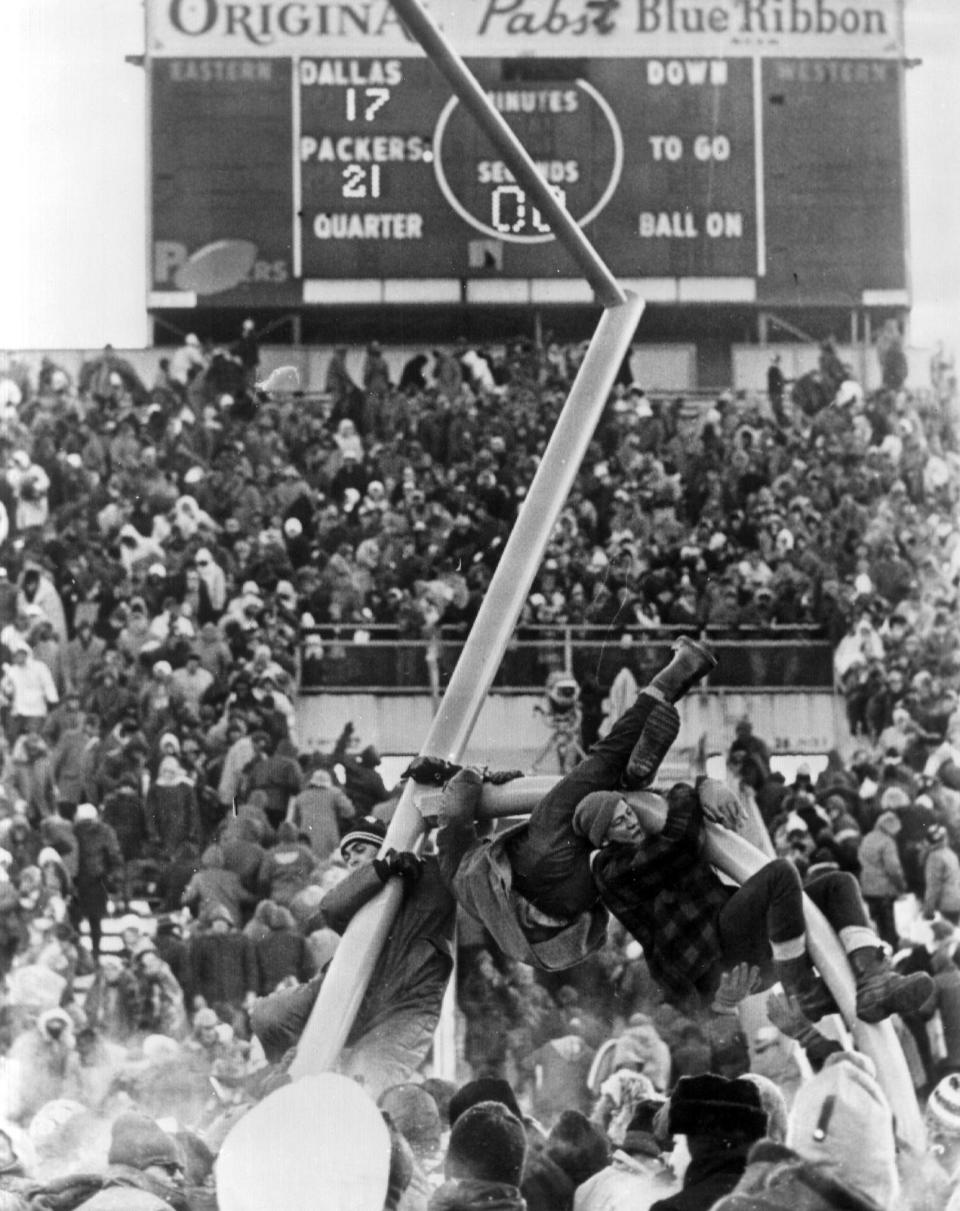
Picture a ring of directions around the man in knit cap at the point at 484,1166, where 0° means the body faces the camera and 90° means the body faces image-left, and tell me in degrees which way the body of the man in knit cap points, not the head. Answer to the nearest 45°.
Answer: approximately 180°

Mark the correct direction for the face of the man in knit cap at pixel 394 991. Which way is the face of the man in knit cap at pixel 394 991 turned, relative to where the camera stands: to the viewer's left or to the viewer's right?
to the viewer's left

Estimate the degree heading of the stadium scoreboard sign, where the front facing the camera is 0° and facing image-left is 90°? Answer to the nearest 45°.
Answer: approximately 0°

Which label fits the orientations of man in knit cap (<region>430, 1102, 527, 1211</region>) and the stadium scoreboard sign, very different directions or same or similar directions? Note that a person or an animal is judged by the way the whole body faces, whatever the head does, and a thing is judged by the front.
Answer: very different directions

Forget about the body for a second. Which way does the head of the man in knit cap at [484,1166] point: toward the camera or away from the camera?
away from the camera

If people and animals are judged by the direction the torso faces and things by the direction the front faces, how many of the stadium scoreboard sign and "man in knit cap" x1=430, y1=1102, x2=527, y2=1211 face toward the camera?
1
